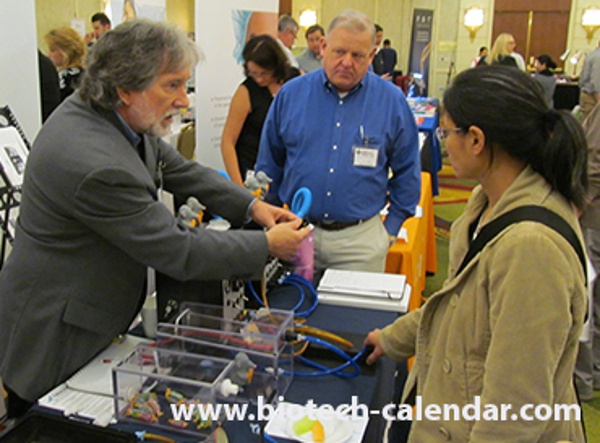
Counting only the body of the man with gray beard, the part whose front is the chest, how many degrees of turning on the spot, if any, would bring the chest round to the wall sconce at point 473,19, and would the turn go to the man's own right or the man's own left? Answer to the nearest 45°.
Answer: approximately 45° to the man's own left

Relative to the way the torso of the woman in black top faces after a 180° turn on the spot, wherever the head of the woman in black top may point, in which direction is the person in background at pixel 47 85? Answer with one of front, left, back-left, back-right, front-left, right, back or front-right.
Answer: front-left

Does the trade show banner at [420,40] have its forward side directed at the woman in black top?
yes

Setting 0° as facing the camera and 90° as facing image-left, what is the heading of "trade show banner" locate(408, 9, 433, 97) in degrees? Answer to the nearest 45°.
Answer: approximately 0°

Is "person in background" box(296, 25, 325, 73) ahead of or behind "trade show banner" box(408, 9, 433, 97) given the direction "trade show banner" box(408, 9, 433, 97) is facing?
ahead

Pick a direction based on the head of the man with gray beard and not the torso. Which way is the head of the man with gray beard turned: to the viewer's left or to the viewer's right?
to the viewer's right

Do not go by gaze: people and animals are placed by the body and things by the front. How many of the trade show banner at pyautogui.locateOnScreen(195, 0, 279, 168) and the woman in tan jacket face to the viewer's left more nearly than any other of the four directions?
1

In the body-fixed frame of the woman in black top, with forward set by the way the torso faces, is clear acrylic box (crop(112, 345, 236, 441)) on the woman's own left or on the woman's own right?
on the woman's own right

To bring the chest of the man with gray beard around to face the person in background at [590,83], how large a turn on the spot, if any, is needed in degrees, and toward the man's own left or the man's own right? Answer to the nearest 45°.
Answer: approximately 45° to the man's own left

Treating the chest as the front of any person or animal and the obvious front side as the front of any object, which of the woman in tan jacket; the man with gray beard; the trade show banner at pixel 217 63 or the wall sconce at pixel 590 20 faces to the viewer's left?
the woman in tan jacket

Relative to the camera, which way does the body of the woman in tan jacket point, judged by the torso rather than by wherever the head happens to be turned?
to the viewer's left
